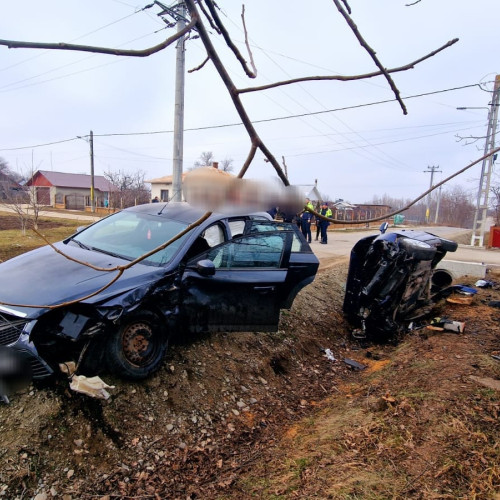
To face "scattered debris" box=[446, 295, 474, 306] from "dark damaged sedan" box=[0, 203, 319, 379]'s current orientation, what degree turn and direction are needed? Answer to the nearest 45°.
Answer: approximately 135° to its left

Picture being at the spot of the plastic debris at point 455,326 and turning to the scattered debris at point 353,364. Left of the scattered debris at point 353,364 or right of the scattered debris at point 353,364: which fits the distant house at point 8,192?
right

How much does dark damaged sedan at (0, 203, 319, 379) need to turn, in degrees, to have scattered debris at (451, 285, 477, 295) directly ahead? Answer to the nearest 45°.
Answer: approximately 135° to its left

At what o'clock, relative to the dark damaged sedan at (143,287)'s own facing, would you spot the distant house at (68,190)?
The distant house is roughly at 4 o'clock from the dark damaged sedan.

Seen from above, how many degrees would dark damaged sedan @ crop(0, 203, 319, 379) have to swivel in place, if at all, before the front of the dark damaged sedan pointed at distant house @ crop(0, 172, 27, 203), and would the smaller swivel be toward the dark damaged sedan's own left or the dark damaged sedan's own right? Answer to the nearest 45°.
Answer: approximately 90° to the dark damaged sedan's own right

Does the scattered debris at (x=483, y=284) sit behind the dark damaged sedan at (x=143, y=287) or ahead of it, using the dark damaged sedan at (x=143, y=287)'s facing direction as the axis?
behind

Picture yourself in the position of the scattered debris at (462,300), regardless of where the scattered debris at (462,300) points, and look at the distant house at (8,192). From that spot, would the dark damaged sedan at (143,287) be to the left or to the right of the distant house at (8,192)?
left

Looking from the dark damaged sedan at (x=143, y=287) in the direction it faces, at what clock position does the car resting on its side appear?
The car resting on its side is roughly at 7 o'clock from the dark damaged sedan.

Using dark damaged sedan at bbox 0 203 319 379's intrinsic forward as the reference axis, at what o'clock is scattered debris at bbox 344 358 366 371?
The scattered debris is roughly at 7 o'clock from the dark damaged sedan.

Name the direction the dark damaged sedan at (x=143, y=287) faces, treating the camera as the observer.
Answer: facing the viewer and to the left of the viewer
